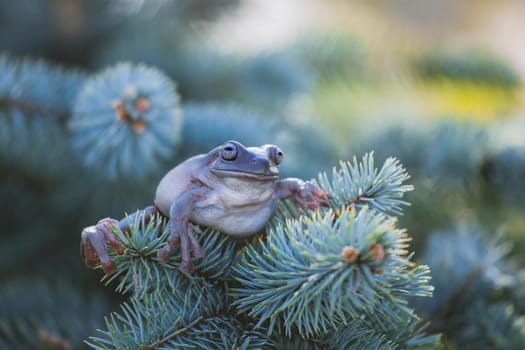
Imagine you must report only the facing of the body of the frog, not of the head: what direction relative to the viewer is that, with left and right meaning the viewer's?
facing the viewer and to the right of the viewer
